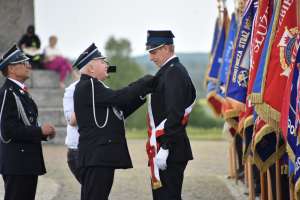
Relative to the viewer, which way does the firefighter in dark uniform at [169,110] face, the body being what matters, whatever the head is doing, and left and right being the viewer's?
facing to the left of the viewer

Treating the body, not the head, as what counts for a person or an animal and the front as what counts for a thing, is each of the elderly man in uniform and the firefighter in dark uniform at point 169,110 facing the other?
yes

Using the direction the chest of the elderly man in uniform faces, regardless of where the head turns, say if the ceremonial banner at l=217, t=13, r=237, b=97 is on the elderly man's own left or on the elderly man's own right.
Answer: on the elderly man's own left

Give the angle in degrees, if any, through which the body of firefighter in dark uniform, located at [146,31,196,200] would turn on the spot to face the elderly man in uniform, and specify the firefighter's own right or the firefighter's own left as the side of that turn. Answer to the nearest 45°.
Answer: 0° — they already face them

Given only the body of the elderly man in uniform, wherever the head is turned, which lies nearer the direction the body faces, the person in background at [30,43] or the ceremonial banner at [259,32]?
the ceremonial banner

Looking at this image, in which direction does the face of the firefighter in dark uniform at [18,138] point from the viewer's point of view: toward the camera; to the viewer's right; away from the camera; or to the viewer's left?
to the viewer's right

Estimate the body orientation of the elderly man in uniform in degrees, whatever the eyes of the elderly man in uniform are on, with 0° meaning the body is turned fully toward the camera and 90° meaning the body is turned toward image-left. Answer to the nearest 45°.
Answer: approximately 270°

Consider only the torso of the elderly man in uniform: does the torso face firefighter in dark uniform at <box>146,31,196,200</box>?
yes

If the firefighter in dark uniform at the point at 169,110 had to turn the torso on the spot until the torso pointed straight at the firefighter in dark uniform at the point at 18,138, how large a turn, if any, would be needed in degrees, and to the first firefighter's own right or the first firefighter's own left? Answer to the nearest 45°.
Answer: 0° — they already face them

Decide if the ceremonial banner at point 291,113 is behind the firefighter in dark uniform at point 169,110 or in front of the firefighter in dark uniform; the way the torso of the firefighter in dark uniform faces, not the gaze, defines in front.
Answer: behind

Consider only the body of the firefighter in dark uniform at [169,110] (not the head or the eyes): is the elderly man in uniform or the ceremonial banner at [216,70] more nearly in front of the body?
the elderly man in uniform

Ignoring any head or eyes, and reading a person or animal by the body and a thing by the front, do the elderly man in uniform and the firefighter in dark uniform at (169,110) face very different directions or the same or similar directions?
very different directions
